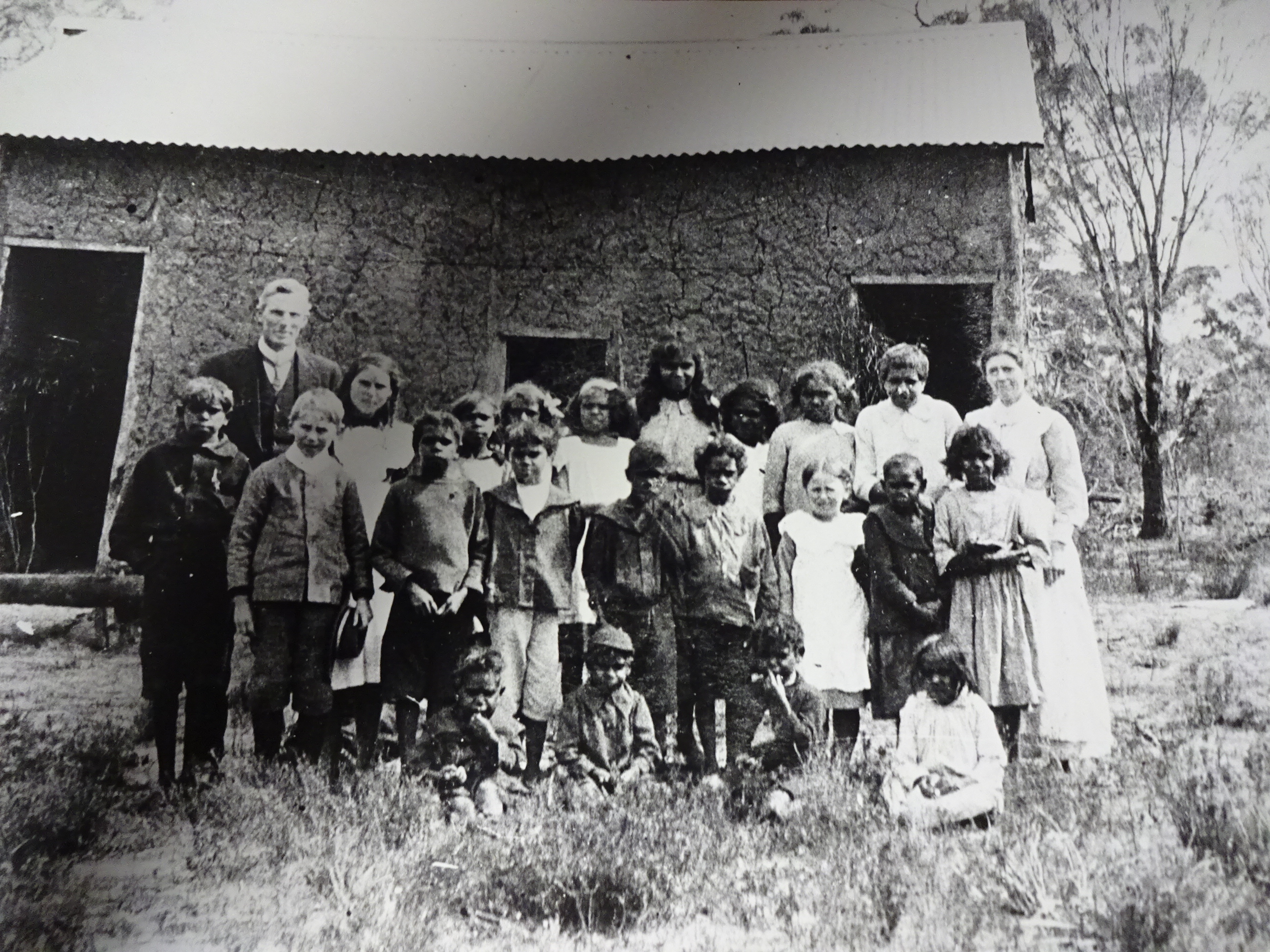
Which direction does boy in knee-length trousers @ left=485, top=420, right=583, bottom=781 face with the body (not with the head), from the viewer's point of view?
toward the camera
